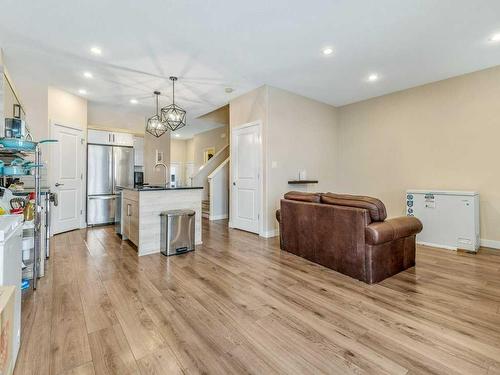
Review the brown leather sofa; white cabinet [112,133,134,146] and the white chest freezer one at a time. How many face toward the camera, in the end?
2

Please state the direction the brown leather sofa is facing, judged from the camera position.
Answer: facing away from the viewer and to the right of the viewer

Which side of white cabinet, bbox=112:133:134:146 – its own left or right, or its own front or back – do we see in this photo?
front

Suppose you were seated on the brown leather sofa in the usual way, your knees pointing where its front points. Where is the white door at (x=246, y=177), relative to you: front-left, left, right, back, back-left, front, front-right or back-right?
left

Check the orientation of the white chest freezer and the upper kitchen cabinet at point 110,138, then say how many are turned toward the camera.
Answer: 2

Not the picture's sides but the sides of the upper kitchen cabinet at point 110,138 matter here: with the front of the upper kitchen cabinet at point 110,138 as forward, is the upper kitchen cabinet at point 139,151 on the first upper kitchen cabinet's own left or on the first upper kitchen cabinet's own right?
on the first upper kitchen cabinet's own left

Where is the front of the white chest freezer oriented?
toward the camera

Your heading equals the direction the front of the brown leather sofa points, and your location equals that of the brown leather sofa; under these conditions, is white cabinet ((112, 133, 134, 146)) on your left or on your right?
on your left
